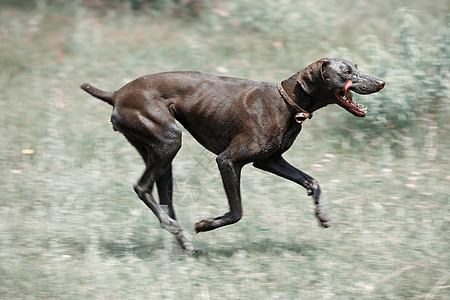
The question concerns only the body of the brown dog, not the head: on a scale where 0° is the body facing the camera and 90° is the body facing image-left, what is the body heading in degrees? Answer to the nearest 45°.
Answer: approximately 270°
